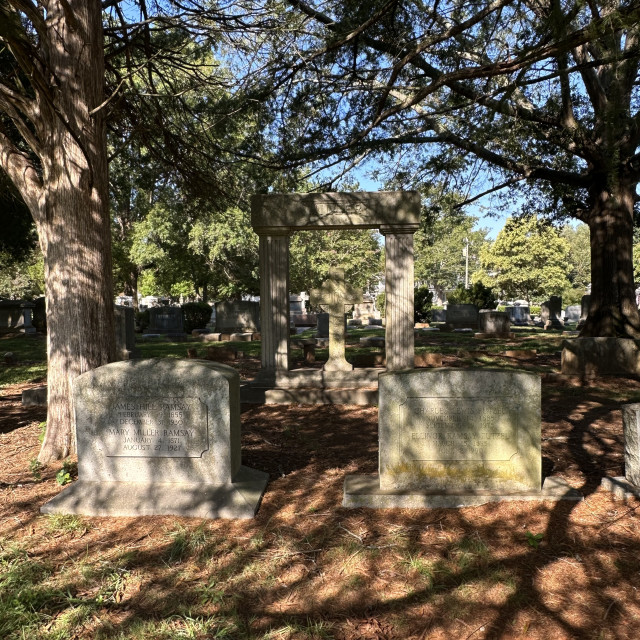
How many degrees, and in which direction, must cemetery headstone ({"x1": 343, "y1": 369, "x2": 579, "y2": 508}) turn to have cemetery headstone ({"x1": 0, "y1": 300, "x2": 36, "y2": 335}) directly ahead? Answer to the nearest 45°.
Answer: approximately 135° to its right

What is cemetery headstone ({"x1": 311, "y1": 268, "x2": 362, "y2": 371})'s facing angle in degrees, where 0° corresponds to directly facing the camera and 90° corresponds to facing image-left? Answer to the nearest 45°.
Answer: approximately 0°

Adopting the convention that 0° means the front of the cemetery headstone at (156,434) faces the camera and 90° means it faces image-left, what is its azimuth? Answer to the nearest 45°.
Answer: approximately 0°

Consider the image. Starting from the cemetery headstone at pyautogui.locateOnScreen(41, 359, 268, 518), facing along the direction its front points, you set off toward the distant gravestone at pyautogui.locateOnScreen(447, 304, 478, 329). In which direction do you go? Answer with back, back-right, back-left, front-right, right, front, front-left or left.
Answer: back-left

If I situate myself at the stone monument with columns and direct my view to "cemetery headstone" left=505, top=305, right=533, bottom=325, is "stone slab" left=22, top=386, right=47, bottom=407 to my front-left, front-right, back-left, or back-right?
back-left

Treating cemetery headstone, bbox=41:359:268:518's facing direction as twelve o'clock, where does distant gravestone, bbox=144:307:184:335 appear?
The distant gravestone is roughly at 6 o'clock from the cemetery headstone.

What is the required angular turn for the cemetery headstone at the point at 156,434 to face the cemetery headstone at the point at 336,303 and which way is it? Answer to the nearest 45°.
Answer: approximately 135° to its left

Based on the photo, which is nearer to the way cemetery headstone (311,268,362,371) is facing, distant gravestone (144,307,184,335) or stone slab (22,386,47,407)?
the stone slab

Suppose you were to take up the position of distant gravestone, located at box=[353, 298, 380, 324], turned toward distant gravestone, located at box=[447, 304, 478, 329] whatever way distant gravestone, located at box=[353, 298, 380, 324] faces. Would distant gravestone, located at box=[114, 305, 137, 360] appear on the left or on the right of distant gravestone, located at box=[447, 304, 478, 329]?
right

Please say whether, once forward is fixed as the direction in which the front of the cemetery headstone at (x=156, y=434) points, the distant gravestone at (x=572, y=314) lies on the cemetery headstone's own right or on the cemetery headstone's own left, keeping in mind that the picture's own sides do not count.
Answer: on the cemetery headstone's own left

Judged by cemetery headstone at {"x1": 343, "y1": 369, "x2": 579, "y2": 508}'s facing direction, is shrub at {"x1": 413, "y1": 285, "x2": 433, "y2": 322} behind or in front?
behind
